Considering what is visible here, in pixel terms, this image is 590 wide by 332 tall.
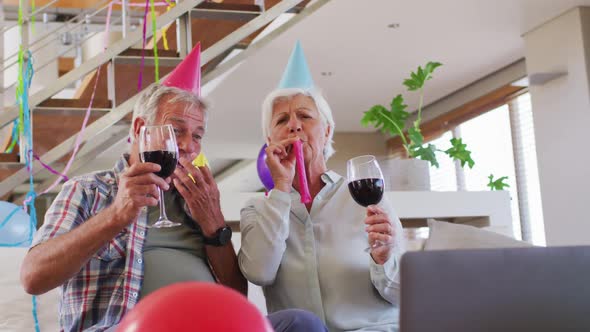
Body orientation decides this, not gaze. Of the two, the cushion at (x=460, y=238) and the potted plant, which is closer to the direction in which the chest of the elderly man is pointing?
the cushion

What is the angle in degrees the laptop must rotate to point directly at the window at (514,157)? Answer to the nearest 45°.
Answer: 0° — it already faces it

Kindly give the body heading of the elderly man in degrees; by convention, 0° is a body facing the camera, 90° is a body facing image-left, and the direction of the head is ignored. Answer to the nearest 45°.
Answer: approximately 315°

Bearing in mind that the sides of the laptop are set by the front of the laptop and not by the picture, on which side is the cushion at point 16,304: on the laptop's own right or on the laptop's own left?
on the laptop's own left

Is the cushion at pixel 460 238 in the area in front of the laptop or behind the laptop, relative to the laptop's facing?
in front

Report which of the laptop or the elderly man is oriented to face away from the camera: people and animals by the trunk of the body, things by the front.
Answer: the laptop

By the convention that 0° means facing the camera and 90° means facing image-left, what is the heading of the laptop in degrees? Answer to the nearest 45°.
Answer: approximately 180°

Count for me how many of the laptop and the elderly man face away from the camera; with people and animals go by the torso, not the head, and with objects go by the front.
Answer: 1
